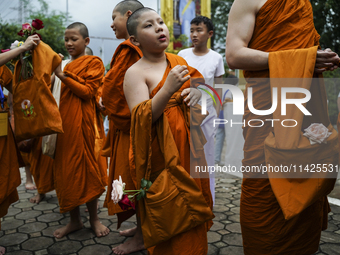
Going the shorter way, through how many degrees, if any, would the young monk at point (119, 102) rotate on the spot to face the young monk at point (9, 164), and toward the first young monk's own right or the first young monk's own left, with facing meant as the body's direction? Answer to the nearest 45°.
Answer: approximately 45° to the first young monk's own right

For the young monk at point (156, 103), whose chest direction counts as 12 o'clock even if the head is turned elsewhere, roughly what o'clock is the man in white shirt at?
The man in white shirt is roughly at 8 o'clock from the young monk.

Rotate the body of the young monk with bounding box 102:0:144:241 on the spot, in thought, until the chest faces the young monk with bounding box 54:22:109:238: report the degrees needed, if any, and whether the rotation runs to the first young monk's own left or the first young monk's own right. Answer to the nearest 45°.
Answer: approximately 45° to the first young monk's own right

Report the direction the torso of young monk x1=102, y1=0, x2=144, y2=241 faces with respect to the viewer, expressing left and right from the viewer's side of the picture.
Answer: facing to the left of the viewer

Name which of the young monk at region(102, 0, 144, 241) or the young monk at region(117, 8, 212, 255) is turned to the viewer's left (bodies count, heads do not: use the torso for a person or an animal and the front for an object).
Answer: the young monk at region(102, 0, 144, 241)

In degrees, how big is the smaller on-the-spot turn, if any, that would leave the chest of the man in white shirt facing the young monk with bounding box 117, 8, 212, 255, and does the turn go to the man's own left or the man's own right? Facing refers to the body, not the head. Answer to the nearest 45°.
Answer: approximately 45° to the man's own left

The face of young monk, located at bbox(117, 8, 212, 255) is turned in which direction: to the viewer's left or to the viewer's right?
to the viewer's right

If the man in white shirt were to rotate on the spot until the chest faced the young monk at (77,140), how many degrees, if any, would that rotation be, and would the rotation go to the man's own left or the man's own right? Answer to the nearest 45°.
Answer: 0° — they already face them

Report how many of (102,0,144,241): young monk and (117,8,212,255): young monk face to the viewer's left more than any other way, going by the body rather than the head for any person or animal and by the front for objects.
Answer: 1

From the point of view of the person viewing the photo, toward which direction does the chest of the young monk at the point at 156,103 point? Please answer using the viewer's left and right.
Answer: facing the viewer and to the right of the viewer

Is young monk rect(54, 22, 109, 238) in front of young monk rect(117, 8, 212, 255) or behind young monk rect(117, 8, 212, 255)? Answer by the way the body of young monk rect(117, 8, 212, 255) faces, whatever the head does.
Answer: behind

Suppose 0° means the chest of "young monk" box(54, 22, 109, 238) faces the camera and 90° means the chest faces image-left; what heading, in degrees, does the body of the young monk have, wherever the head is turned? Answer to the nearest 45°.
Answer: approximately 45°

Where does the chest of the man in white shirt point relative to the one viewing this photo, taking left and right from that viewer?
facing the viewer and to the left of the viewer

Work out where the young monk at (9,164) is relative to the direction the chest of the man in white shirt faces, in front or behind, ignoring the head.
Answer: in front
